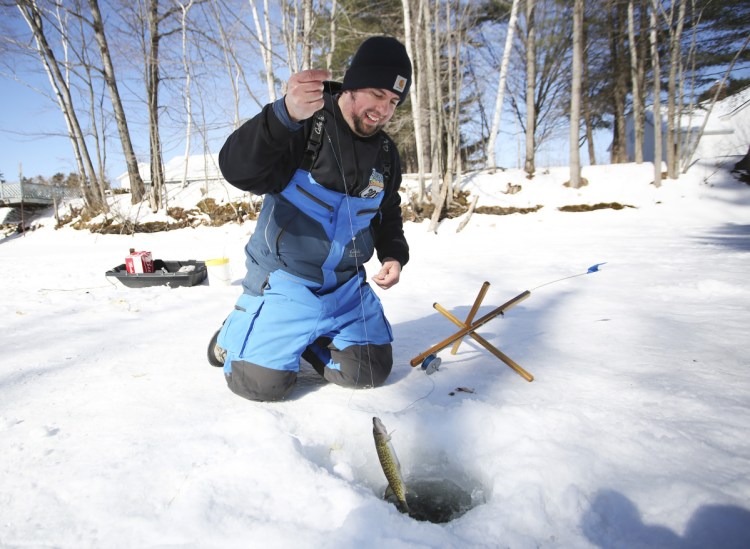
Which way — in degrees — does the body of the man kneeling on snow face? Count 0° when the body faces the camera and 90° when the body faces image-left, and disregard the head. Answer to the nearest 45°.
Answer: approximately 315°

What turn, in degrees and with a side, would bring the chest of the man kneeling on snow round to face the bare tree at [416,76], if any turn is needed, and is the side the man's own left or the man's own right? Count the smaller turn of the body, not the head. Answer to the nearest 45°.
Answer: approximately 135° to the man's own left

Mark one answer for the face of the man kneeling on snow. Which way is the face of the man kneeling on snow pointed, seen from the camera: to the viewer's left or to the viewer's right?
to the viewer's right

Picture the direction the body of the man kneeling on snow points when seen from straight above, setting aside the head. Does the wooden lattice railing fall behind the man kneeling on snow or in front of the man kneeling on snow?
behind

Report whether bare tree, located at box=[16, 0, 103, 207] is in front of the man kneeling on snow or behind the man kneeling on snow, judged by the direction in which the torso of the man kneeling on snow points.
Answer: behind

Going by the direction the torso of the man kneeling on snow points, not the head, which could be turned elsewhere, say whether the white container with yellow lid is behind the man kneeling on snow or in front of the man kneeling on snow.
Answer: behind
